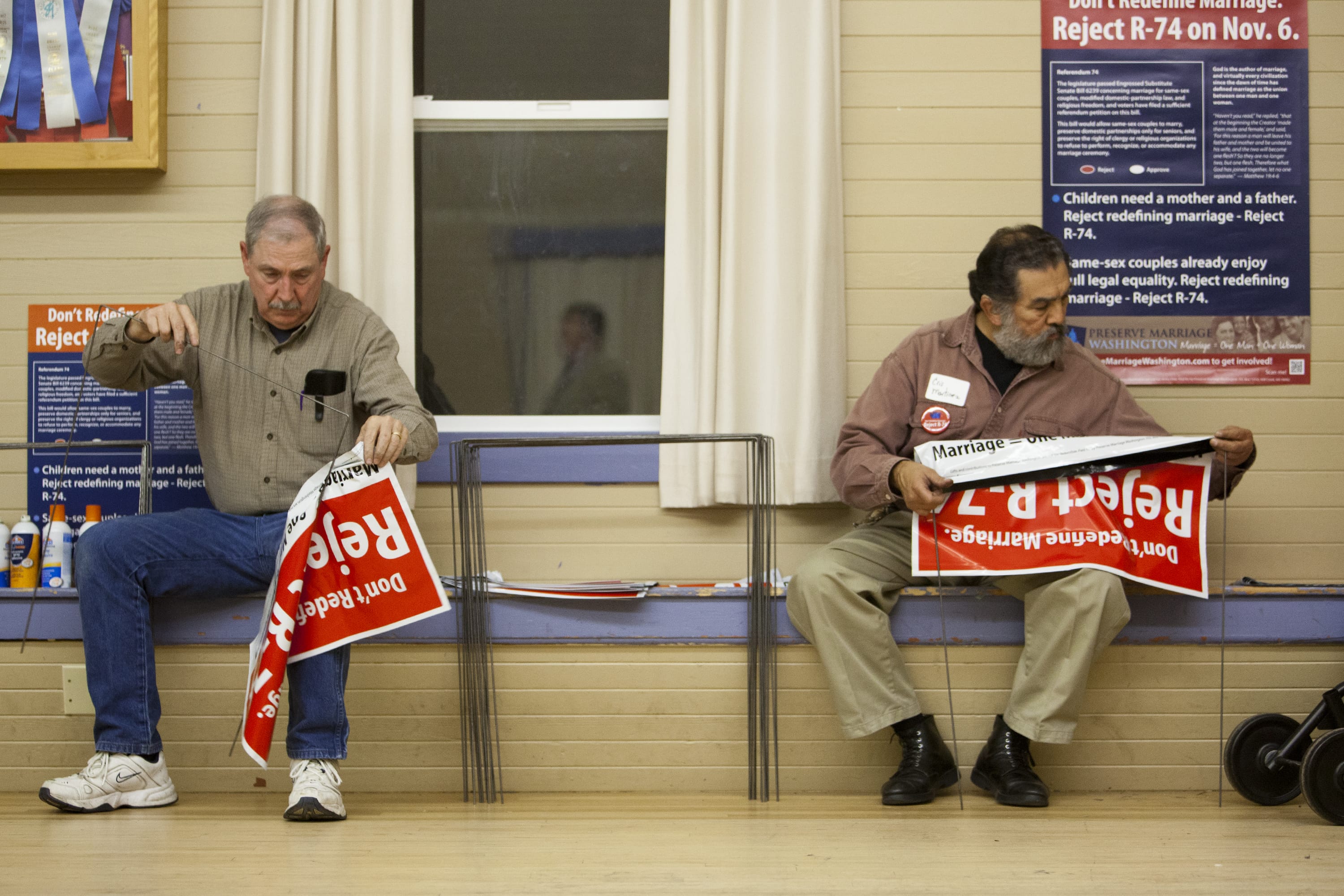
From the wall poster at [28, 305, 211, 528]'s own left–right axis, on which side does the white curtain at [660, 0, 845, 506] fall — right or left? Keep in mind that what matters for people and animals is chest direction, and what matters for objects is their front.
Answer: on its left

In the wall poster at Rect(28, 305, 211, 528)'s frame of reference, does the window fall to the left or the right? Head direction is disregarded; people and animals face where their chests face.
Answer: on its left

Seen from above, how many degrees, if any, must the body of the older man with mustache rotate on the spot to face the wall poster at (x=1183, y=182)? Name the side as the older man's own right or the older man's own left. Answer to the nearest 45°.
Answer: approximately 90° to the older man's own left

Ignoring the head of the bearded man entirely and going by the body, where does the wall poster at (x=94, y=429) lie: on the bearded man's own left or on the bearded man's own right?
on the bearded man's own right

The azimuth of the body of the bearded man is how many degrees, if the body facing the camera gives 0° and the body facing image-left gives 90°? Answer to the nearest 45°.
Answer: approximately 0°
